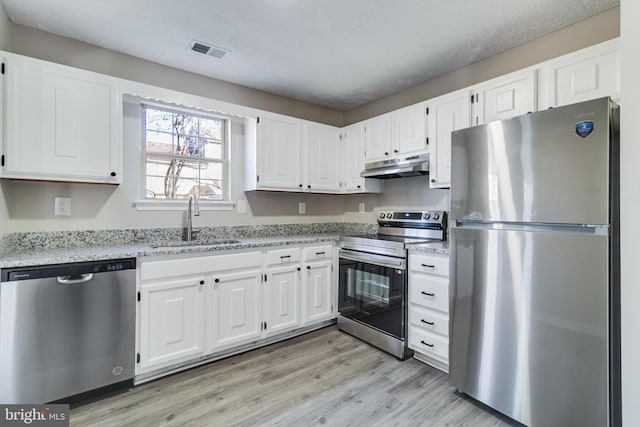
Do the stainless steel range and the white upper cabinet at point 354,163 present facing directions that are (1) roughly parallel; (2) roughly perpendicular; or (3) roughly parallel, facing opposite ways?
roughly parallel

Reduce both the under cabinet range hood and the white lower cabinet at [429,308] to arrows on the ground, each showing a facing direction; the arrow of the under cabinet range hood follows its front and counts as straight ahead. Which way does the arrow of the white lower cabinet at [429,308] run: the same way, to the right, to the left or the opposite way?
the same way

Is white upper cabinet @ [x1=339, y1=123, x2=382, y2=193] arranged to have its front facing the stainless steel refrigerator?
no

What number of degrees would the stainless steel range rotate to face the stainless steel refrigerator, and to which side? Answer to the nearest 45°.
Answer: approximately 90° to its left

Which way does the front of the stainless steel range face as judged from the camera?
facing the viewer and to the left of the viewer

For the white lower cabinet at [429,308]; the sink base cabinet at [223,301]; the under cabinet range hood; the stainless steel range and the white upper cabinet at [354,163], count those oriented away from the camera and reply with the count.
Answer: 0

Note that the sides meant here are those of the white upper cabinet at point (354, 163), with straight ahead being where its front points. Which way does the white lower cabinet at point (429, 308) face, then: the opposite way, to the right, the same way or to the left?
the same way

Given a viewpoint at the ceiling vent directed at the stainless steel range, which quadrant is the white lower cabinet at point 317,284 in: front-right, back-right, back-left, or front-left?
front-left

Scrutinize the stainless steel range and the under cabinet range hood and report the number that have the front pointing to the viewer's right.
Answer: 0

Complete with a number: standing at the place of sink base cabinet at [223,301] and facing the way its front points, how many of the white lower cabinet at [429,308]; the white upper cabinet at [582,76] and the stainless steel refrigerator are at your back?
0

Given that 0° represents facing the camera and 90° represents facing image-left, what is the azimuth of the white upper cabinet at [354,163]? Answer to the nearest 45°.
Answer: approximately 45°

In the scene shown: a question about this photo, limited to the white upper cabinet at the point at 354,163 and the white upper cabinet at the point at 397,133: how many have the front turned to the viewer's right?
0

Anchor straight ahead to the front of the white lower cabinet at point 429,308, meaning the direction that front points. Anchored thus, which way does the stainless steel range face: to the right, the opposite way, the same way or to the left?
the same way

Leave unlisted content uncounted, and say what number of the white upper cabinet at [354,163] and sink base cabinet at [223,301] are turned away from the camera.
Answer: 0

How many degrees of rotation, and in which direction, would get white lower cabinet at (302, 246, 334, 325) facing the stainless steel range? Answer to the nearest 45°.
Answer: approximately 45° to its left
